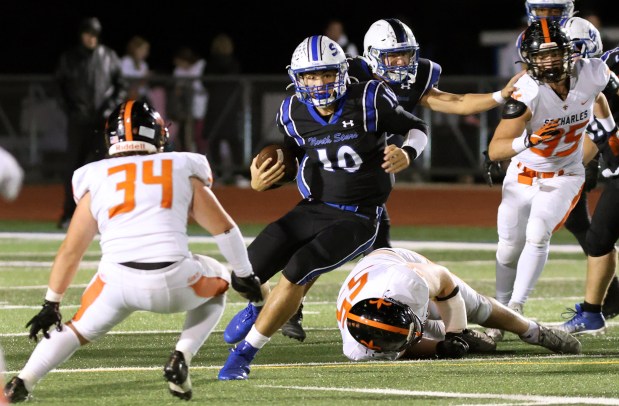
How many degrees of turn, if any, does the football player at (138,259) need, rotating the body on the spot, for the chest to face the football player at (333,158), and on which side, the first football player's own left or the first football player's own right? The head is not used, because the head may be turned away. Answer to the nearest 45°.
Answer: approximately 45° to the first football player's own right

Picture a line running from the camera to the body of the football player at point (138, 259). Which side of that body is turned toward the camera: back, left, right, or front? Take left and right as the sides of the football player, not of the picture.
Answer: back

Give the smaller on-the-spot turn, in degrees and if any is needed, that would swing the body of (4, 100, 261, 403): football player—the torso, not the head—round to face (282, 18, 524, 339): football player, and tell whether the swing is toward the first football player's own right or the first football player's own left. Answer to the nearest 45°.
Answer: approximately 45° to the first football player's own right

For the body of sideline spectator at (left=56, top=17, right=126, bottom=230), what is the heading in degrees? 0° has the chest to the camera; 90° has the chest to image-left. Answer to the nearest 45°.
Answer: approximately 0°

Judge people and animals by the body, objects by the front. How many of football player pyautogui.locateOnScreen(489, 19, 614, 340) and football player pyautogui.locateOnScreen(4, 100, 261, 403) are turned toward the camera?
1

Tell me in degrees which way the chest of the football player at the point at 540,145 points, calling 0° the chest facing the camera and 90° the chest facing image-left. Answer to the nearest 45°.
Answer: approximately 0°

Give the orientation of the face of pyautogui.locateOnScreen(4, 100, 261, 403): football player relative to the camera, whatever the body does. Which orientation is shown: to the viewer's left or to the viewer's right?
to the viewer's right

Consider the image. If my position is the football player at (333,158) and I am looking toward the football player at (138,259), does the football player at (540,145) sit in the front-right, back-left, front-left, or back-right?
back-right

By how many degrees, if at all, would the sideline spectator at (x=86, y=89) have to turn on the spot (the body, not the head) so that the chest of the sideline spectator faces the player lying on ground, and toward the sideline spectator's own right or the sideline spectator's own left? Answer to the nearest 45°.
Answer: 0° — they already face them

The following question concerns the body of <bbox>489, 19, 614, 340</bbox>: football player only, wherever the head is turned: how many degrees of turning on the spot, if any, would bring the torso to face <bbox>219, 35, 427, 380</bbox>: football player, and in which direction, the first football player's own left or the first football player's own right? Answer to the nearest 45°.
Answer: approximately 45° to the first football player's own right

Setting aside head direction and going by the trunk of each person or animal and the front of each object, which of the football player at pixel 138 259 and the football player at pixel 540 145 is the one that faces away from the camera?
the football player at pixel 138 259
